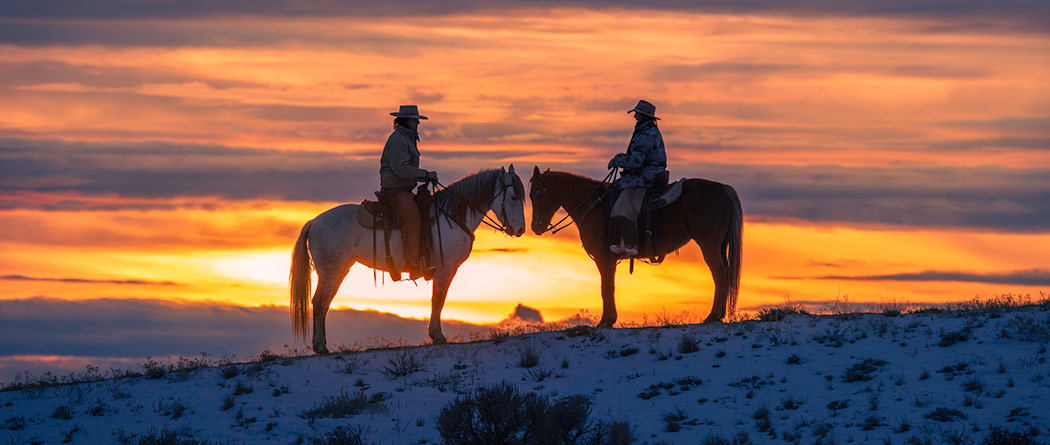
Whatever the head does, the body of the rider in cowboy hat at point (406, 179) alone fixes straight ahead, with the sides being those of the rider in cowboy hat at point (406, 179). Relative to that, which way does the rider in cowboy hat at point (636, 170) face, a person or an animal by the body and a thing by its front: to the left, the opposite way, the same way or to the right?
the opposite way

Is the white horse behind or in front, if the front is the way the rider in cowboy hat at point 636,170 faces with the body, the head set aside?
in front

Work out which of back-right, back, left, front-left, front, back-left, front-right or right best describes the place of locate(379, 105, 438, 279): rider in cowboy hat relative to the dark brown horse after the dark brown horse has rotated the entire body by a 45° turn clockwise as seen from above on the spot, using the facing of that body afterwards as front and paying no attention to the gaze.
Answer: front-left

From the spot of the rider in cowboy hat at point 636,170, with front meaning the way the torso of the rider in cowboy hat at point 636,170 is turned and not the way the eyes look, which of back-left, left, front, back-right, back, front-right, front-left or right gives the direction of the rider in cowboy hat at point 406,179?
front

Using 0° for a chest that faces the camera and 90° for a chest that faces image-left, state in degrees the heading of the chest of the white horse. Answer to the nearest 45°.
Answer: approximately 270°

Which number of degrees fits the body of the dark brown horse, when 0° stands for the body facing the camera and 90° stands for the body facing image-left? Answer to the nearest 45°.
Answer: approximately 90°

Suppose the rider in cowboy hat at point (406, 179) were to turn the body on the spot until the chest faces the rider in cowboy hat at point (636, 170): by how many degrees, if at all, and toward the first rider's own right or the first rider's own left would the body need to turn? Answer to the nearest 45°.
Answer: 0° — they already face them

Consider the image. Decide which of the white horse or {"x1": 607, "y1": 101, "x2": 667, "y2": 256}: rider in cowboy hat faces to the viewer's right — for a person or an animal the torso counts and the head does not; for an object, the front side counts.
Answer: the white horse

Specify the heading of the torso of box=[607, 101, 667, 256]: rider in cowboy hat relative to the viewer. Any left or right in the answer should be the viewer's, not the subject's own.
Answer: facing to the left of the viewer

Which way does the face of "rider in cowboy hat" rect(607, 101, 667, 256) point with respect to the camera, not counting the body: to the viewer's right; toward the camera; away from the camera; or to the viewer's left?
to the viewer's left

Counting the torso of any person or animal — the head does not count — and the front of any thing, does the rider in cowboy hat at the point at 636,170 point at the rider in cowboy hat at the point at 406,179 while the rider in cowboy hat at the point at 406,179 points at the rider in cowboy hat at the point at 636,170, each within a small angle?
yes

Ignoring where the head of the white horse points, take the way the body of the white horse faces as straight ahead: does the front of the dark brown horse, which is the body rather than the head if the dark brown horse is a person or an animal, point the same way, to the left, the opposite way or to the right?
the opposite way

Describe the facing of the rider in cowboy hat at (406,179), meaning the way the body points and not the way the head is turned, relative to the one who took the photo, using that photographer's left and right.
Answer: facing to the right of the viewer

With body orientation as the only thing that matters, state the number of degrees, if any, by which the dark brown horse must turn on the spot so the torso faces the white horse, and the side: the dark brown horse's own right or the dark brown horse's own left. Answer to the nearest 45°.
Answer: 0° — it already faces it
